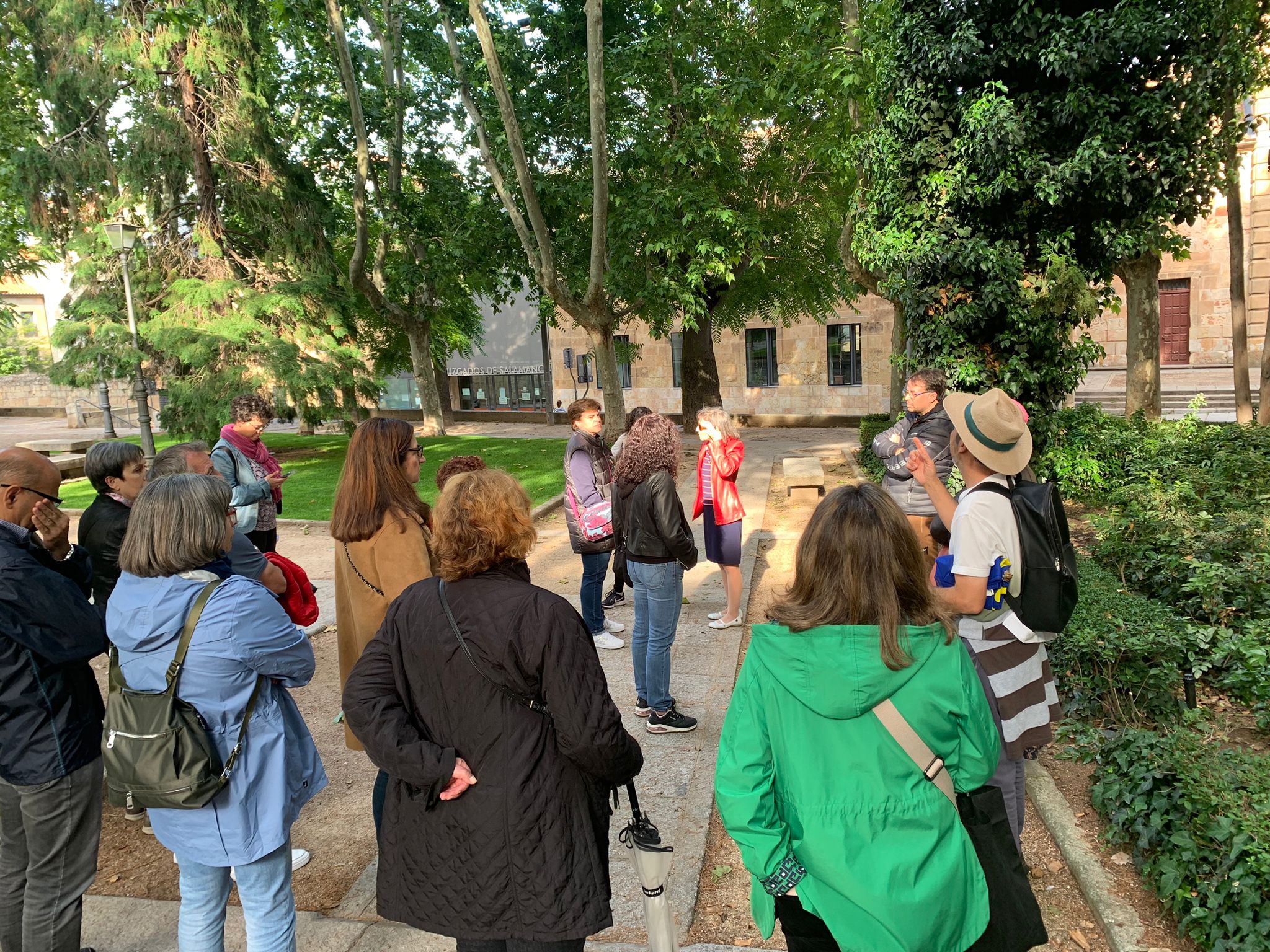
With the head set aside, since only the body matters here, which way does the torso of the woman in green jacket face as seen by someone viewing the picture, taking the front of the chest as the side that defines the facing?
away from the camera

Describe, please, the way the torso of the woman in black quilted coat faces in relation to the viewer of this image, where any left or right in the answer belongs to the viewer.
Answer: facing away from the viewer

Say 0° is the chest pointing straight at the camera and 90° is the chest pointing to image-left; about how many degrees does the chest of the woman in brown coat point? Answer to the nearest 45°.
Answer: approximately 225°

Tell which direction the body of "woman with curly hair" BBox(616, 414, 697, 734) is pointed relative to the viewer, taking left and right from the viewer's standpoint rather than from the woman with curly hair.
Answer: facing away from the viewer and to the right of the viewer

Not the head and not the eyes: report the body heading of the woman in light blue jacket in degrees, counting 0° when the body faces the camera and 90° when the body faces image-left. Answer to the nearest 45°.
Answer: approximately 225°

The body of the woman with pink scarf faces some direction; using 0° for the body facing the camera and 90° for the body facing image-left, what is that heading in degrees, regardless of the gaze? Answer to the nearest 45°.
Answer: approximately 315°

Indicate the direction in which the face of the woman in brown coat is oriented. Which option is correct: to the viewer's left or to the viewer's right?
to the viewer's right

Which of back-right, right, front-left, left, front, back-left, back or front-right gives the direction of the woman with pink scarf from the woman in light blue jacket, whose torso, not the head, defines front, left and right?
front-left

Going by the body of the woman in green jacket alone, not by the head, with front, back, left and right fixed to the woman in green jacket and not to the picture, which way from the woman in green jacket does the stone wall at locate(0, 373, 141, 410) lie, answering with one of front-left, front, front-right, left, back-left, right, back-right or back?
front-left

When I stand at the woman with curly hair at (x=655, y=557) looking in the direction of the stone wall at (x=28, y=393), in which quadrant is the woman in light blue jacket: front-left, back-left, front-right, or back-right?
back-left

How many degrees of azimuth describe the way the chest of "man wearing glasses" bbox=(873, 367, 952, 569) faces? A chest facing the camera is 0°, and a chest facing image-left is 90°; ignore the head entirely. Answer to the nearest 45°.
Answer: approximately 90°

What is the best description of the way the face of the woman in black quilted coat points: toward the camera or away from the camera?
away from the camera
